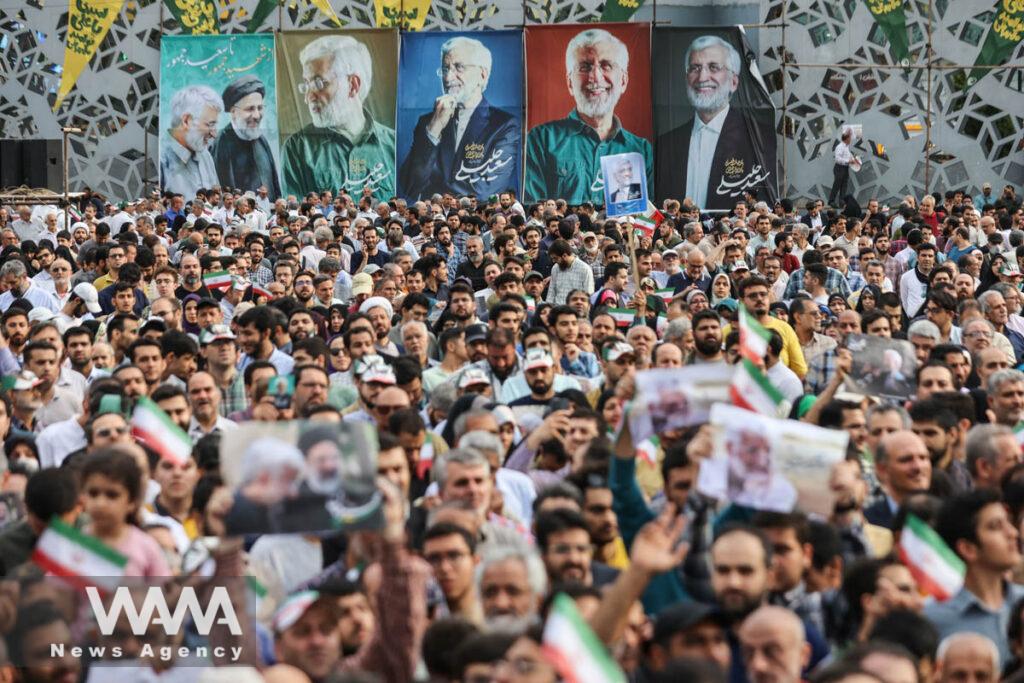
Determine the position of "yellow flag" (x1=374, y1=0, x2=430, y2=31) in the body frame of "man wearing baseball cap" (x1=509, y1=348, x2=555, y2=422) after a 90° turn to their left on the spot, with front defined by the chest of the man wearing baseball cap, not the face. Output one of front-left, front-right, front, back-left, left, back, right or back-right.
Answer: left

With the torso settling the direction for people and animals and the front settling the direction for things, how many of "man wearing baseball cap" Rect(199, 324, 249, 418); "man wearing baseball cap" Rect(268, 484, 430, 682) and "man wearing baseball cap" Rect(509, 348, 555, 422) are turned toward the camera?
3

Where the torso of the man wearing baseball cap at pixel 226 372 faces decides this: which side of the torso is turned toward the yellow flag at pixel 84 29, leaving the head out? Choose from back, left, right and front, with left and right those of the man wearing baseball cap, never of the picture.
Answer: back

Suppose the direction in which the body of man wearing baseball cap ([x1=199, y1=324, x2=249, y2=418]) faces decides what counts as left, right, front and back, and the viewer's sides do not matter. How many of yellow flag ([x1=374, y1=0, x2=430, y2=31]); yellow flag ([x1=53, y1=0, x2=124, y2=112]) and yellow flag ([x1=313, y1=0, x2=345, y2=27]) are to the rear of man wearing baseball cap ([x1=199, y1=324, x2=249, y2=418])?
3

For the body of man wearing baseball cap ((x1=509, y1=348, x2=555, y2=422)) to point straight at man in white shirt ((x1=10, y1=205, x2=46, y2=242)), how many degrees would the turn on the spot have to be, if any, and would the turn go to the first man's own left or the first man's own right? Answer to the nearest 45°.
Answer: approximately 135° to the first man's own right

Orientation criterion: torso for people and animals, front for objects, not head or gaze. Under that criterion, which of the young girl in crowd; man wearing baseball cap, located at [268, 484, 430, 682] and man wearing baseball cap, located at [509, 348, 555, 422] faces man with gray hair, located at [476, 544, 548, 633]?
man wearing baseball cap, located at [509, 348, 555, 422]

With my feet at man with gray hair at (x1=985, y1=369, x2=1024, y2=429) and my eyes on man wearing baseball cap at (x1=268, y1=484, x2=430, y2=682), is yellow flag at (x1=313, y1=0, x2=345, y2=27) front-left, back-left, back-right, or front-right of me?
back-right

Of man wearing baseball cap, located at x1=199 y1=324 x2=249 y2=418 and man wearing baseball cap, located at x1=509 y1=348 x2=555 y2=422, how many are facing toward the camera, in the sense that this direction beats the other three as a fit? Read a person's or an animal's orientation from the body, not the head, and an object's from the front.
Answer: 2

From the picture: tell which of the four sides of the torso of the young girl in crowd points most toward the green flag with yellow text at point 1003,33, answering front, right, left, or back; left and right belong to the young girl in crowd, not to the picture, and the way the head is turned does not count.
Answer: back

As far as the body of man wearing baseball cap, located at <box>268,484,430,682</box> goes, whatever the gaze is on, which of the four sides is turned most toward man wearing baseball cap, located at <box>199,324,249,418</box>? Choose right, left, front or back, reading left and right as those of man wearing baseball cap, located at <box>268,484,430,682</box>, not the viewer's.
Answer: back
